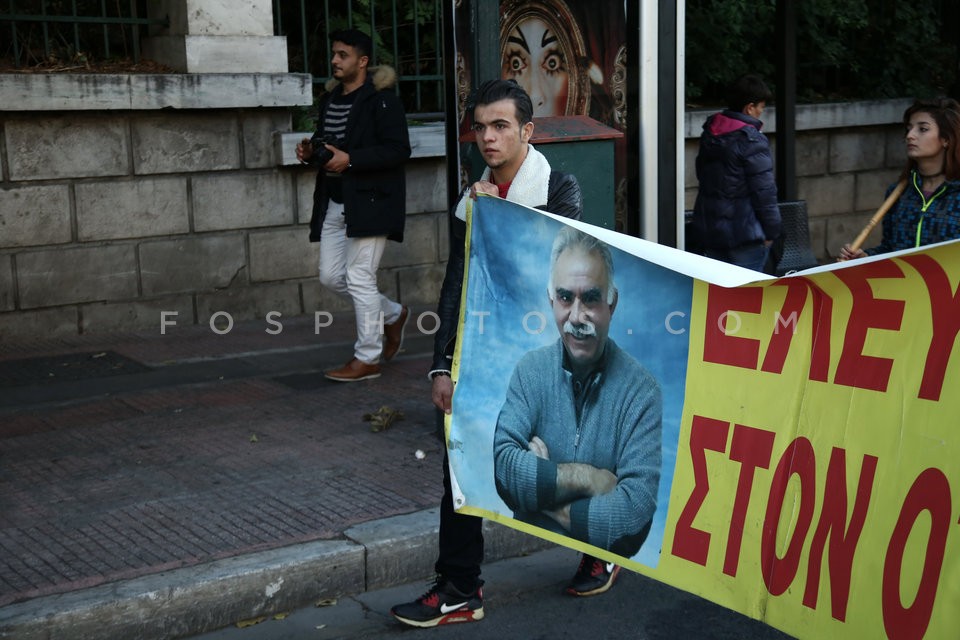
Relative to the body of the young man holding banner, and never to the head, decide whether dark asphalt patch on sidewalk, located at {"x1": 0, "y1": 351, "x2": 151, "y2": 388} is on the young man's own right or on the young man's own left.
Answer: on the young man's own right

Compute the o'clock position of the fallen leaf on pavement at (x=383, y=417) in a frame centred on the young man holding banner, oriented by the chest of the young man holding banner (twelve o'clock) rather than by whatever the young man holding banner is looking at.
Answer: The fallen leaf on pavement is roughly at 4 o'clock from the young man holding banner.

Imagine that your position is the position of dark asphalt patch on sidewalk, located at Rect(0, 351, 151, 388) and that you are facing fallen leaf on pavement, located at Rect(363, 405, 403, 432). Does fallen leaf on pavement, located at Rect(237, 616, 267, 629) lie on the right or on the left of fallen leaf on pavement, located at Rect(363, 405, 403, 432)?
right

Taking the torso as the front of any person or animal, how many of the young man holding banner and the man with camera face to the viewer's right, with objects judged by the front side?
0

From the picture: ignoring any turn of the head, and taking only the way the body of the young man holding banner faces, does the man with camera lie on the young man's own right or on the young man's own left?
on the young man's own right

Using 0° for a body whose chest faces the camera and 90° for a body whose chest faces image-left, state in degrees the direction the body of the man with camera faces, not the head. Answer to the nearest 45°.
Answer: approximately 45°

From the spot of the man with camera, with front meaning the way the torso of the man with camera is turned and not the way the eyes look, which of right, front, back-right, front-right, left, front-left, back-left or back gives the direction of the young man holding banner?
front-left

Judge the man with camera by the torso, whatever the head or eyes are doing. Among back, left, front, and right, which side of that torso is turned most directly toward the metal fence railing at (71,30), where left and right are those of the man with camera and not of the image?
right

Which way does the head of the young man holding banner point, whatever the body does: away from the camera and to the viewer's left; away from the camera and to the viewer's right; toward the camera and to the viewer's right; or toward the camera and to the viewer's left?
toward the camera and to the viewer's left

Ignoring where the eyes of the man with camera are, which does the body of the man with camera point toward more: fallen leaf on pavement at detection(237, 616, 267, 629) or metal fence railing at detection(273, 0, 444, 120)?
the fallen leaf on pavement

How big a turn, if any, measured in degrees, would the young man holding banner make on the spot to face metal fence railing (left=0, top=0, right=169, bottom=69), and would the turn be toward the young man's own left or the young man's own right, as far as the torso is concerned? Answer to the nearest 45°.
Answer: approximately 90° to the young man's own right

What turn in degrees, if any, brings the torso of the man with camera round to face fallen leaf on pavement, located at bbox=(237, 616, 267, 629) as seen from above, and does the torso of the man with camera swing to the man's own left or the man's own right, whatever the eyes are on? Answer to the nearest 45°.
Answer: approximately 45° to the man's own left
